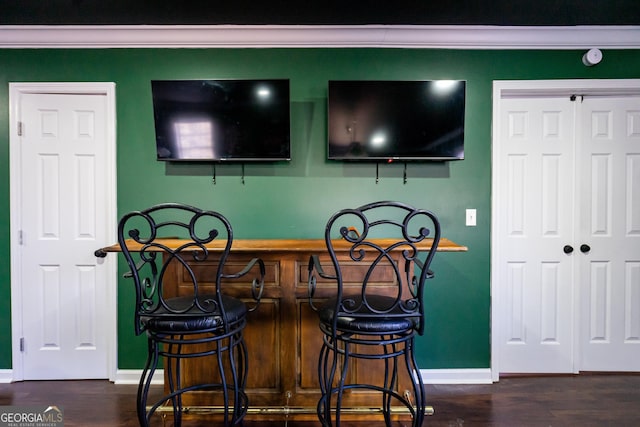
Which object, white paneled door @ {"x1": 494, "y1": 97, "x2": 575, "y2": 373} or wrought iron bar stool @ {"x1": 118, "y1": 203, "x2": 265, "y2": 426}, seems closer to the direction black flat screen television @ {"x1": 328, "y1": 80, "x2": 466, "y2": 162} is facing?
the wrought iron bar stool

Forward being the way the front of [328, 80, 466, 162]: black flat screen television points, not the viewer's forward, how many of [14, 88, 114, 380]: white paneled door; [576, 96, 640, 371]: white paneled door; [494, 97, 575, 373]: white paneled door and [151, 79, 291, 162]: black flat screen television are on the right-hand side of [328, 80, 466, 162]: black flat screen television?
2

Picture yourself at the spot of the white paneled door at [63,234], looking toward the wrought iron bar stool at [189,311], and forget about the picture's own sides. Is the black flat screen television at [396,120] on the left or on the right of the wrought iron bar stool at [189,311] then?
left

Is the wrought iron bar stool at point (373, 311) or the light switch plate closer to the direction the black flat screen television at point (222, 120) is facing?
the wrought iron bar stool

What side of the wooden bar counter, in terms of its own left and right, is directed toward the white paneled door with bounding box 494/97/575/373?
left

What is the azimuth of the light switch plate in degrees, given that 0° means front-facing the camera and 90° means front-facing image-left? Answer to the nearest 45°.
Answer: approximately 0°

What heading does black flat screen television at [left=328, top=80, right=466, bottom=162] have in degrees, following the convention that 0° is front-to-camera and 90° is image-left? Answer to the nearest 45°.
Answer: approximately 0°

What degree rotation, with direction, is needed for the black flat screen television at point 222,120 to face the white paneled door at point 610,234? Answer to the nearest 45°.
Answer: approximately 90° to its left

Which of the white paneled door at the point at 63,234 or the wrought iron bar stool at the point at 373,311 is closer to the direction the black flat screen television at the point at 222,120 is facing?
the wrought iron bar stool

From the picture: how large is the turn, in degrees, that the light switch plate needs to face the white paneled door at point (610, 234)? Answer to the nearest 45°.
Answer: approximately 135° to its left
